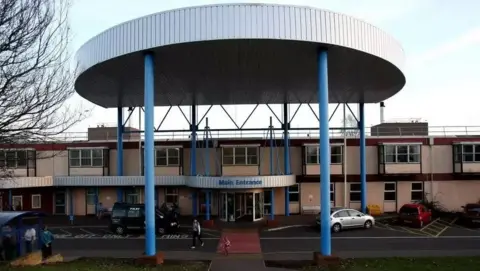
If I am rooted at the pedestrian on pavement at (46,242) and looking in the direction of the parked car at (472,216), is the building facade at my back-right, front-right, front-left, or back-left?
front-left

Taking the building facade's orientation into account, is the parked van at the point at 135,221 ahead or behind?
ahead

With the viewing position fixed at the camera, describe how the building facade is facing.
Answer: facing the viewer
